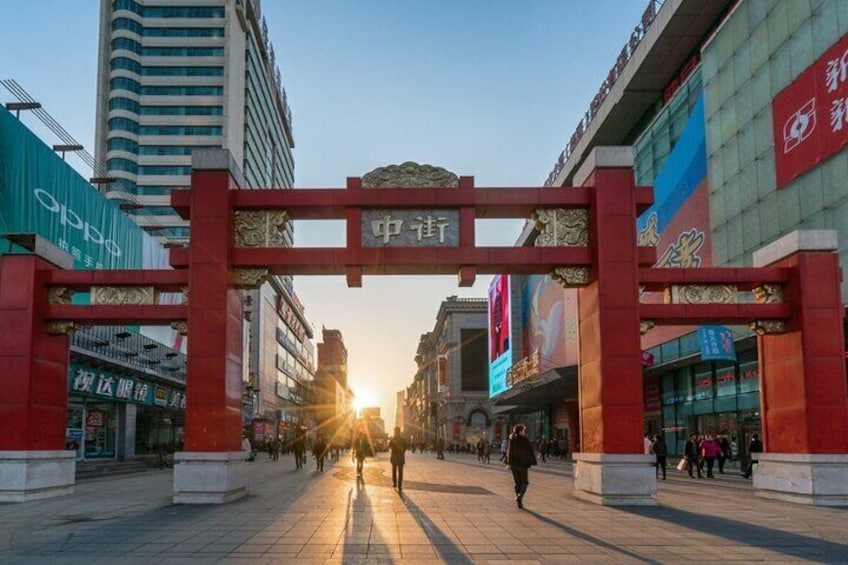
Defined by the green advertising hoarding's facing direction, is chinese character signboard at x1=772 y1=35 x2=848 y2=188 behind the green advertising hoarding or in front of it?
in front

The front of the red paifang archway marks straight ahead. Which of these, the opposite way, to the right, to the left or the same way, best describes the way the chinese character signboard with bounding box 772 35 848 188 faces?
to the right

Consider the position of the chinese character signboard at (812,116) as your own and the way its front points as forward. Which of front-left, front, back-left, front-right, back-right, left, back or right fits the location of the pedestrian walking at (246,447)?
front-right

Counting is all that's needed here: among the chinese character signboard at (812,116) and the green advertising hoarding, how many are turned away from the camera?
0

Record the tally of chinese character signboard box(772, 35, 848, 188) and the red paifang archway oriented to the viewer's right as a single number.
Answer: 0

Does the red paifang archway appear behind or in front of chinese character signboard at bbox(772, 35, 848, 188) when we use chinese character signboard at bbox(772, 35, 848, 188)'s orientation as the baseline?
in front

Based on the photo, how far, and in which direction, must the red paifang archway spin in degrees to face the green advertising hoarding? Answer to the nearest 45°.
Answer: approximately 135° to its right

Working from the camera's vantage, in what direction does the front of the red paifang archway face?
facing the viewer

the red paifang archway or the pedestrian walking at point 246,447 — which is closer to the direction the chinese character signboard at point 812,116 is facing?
the red paifang archway

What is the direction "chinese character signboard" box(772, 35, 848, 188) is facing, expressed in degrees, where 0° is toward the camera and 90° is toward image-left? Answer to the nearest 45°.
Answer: approximately 45°

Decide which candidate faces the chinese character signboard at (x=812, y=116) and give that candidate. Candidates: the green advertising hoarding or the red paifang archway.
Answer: the green advertising hoarding

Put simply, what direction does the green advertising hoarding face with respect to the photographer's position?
facing the viewer and to the right of the viewer

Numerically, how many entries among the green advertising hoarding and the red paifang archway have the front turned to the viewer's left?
0

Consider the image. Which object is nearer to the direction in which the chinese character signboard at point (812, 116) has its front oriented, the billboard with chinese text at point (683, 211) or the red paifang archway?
the red paifang archway
